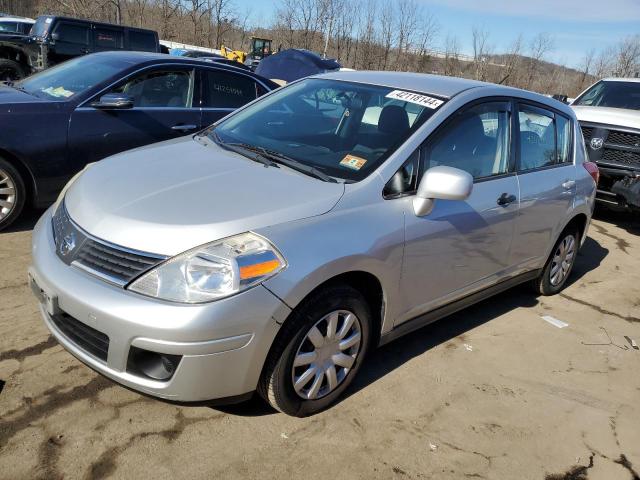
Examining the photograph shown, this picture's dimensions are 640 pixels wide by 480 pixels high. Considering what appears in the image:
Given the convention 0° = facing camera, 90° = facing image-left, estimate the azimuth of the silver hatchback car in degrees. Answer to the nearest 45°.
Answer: approximately 45°

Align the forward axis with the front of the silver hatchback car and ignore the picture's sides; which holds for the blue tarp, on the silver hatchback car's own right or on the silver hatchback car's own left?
on the silver hatchback car's own right

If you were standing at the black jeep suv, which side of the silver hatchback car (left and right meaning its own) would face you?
right

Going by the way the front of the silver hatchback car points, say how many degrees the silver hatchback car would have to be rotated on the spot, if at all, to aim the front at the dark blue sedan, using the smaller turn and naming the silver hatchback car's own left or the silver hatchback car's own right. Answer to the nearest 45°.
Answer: approximately 90° to the silver hatchback car's own right

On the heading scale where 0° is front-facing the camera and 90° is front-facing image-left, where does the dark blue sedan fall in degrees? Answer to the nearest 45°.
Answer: approximately 45°

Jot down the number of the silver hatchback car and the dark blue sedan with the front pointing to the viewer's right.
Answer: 0
